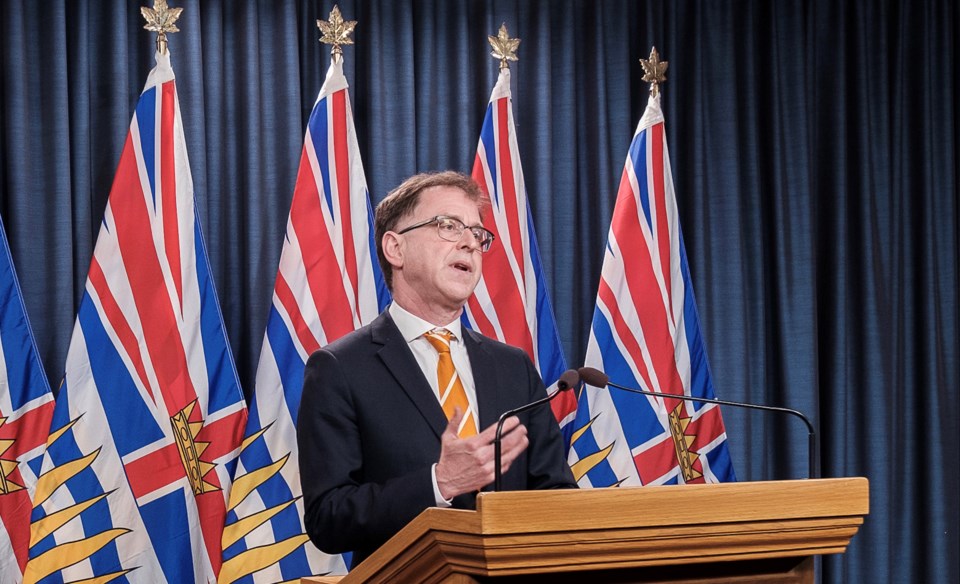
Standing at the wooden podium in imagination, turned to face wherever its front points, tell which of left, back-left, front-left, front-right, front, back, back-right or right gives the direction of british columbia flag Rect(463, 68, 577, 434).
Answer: back-left

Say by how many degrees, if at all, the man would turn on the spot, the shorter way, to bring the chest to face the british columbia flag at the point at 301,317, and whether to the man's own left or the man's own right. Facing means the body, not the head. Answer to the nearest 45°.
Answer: approximately 135° to the man's own left

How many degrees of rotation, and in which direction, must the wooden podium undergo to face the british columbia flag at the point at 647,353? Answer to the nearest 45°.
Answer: approximately 135° to its left

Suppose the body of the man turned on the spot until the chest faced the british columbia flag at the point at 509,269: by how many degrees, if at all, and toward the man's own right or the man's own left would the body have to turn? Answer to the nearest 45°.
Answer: approximately 135° to the man's own left

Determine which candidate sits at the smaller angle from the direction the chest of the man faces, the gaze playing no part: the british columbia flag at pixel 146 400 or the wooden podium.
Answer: the wooden podium

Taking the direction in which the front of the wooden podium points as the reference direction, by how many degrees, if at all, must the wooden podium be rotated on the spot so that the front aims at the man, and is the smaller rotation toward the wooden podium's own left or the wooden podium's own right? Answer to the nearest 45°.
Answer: approximately 180°

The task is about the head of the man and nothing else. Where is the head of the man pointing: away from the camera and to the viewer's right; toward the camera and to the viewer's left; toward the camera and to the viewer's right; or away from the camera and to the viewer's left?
toward the camera and to the viewer's right

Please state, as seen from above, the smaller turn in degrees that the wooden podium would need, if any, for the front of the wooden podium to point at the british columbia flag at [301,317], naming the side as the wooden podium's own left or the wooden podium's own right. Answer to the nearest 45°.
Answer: approximately 180°

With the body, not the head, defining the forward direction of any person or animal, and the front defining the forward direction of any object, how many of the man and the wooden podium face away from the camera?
0

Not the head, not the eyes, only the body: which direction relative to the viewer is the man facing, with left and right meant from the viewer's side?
facing the viewer and to the right of the viewer

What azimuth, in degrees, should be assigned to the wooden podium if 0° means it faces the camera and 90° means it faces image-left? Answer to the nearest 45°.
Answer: approximately 315°

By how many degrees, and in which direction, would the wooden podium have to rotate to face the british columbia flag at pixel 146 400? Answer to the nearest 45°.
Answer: approximately 180°

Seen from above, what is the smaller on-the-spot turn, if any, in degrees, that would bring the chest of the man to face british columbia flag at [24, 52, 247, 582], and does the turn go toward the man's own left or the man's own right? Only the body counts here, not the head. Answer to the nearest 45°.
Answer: approximately 180°

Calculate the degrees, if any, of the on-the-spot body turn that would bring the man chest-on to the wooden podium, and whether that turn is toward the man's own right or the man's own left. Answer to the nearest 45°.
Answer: approximately 45° to the man's own right
